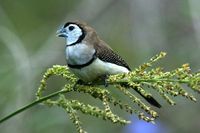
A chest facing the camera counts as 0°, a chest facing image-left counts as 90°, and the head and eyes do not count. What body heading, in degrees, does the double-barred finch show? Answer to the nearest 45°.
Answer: approximately 90°
